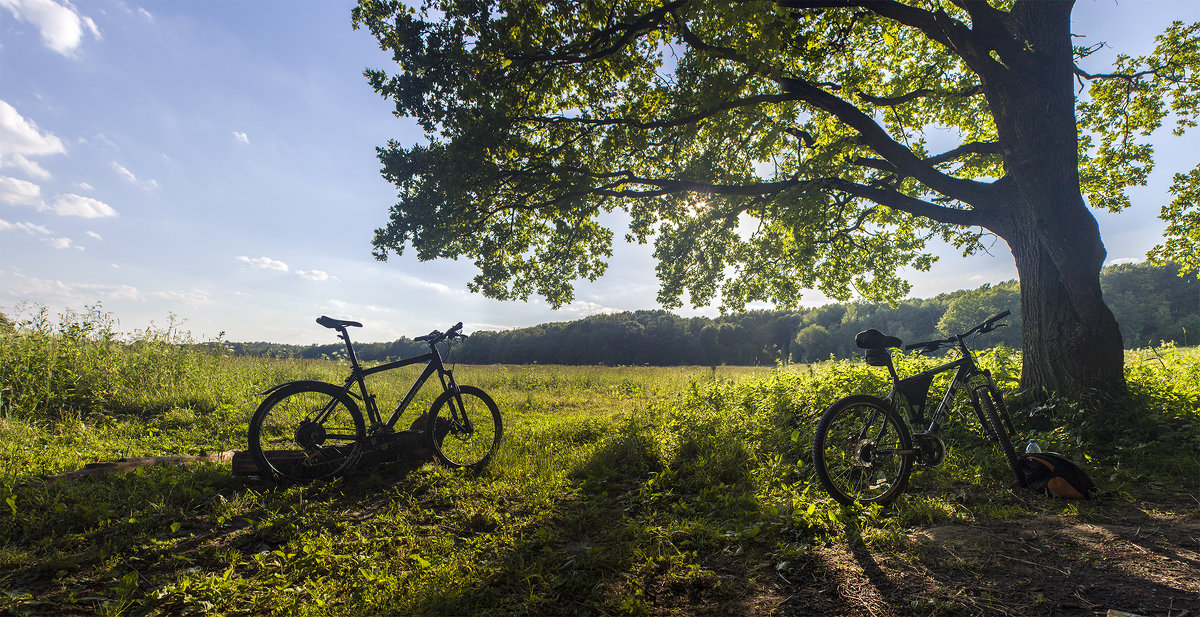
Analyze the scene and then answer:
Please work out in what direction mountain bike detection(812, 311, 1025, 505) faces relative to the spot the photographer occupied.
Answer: facing away from the viewer and to the right of the viewer

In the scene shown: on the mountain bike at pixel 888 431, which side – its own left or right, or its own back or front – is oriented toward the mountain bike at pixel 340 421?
back

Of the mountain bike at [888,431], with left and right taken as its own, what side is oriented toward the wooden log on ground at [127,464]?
back

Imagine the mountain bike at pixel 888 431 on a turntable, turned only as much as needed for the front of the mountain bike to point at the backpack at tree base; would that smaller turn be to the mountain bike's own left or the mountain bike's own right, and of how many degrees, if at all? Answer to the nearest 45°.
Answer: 0° — it already faces it

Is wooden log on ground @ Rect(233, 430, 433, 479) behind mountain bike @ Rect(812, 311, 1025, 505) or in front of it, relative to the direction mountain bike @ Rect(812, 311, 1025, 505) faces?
behind
